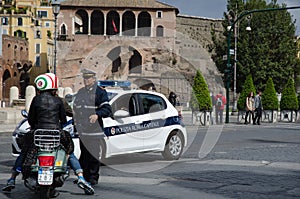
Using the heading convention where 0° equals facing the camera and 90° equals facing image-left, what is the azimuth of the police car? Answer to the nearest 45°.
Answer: approximately 45°

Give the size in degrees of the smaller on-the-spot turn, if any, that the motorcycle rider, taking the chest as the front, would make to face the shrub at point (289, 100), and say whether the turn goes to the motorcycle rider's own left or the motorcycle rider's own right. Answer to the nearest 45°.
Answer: approximately 45° to the motorcycle rider's own right

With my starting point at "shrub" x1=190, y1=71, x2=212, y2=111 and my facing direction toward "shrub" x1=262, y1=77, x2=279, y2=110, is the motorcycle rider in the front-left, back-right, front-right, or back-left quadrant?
back-right

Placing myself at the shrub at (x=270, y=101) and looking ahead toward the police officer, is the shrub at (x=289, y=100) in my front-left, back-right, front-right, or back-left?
back-left

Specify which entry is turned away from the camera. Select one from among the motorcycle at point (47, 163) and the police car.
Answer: the motorcycle

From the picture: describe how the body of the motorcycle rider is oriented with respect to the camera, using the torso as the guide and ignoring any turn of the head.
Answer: away from the camera

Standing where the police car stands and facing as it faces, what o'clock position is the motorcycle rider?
The motorcycle rider is roughly at 11 o'clock from the police car.

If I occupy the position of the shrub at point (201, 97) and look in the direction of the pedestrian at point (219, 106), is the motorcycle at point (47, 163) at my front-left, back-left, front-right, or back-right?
back-right

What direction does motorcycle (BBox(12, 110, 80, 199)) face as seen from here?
away from the camera

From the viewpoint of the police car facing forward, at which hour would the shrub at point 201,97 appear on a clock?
The shrub is roughly at 5 o'clock from the police car.

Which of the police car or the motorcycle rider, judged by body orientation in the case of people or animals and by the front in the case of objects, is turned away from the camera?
the motorcycle rider
